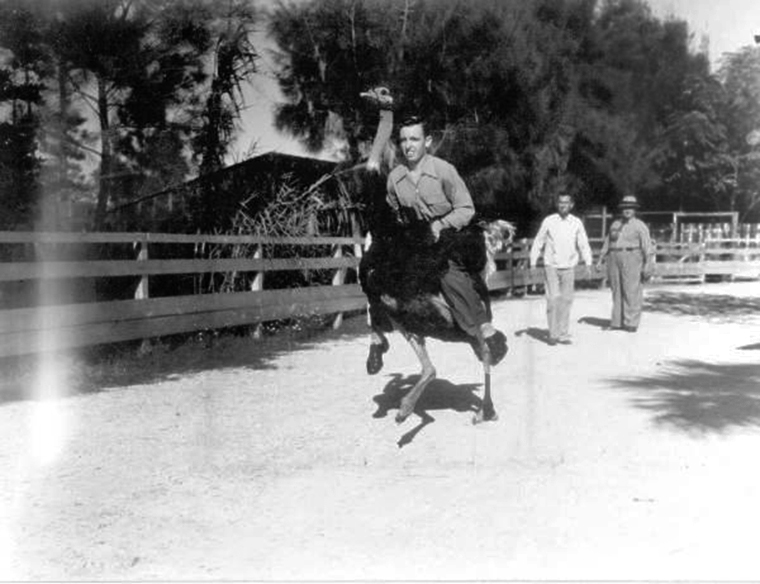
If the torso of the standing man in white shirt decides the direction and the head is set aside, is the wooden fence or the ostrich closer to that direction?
the ostrich

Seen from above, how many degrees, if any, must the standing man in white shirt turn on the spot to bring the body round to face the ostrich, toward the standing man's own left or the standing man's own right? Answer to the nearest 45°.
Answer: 0° — they already face it

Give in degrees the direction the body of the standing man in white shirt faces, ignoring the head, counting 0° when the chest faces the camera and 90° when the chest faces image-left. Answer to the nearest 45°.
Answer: approximately 0°

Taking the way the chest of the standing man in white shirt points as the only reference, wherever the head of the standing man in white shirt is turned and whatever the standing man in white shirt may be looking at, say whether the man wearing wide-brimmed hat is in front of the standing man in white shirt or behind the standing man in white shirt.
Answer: behind

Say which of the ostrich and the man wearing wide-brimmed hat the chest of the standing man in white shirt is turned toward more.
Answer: the ostrich
